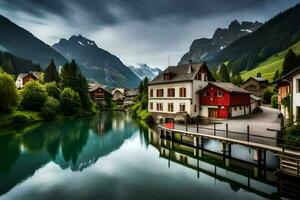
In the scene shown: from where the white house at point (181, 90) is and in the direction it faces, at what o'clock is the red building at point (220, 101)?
The red building is roughly at 8 o'clock from the white house.

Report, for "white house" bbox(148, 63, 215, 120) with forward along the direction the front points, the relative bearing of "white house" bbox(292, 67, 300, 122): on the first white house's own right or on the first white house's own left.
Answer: on the first white house's own left

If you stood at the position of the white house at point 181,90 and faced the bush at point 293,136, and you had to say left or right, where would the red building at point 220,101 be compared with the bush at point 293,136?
left

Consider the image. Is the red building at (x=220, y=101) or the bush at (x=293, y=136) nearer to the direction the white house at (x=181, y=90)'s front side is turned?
the bush

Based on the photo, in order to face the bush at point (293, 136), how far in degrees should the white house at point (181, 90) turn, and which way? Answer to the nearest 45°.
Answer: approximately 45° to its left

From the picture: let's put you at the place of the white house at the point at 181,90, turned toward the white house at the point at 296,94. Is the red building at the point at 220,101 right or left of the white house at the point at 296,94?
left

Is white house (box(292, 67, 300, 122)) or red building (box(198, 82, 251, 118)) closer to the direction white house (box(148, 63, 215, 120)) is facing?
the white house

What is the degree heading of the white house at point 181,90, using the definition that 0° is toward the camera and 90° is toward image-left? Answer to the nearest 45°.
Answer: approximately 45°
